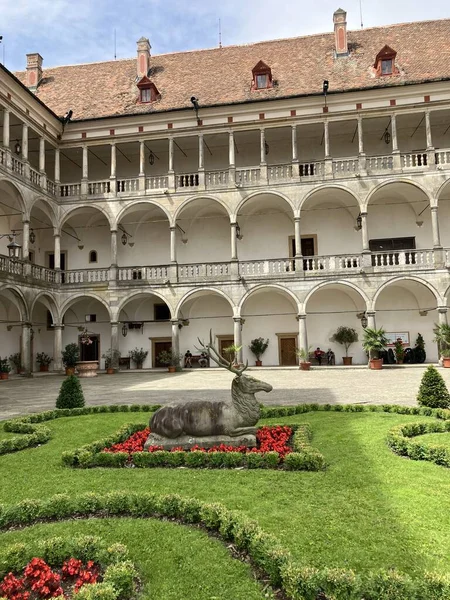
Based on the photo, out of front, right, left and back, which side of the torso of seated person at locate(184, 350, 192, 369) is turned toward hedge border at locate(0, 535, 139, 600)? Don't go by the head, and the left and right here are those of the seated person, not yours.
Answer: front

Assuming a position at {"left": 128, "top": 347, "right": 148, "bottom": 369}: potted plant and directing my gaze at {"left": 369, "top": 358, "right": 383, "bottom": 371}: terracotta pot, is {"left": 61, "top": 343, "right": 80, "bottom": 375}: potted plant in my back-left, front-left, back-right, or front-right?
back-right

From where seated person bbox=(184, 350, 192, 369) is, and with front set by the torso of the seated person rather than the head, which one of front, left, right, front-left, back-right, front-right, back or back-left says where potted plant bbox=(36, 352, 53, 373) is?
right

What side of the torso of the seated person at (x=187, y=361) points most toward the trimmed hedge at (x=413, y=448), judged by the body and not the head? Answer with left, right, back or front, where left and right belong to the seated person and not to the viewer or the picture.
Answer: front

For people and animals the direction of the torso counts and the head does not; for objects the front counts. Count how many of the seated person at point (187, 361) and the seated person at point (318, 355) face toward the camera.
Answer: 2

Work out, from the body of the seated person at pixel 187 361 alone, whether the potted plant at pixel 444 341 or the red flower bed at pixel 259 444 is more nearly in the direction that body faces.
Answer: the red flower bed

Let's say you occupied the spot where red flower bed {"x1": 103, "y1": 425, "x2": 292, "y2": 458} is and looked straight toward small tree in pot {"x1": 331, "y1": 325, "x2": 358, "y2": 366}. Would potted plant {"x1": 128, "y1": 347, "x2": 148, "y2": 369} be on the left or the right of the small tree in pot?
left

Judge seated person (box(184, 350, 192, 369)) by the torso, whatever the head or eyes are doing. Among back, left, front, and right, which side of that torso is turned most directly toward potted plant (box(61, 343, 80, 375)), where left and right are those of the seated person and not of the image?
right

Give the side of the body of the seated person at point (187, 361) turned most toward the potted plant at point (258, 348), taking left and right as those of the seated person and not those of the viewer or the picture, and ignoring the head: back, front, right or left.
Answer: left

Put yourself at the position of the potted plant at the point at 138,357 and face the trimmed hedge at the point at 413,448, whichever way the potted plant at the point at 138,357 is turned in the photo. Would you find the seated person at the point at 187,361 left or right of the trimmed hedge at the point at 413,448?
left

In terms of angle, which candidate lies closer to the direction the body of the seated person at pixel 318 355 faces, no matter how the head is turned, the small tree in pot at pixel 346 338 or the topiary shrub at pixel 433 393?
the topiary shrub

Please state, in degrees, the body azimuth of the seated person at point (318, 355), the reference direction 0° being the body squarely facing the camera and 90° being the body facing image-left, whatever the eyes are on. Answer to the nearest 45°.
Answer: approximately 0°
